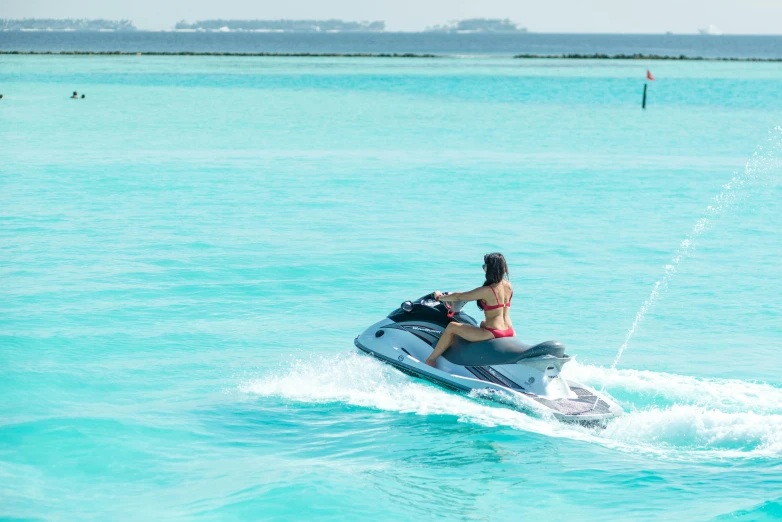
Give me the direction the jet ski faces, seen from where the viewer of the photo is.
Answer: facing away from the viewer and to the left of the viewer

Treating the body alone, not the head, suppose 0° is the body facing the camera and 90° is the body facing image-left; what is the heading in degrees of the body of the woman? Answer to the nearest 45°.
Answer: approximately 135°

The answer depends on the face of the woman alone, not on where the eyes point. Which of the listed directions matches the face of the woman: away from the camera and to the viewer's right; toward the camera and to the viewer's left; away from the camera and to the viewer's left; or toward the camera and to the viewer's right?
away from the camera and to the viewer's left
